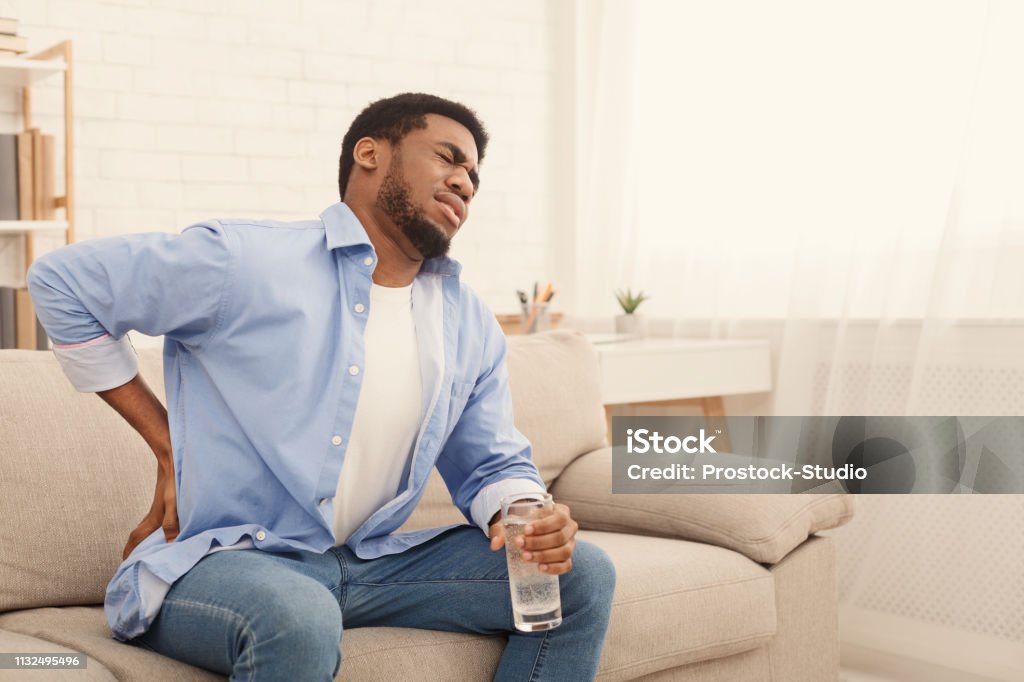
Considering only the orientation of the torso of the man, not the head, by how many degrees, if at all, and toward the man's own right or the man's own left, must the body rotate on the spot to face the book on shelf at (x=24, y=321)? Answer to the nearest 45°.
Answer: approximately 180°

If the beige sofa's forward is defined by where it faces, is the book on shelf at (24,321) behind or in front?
behind

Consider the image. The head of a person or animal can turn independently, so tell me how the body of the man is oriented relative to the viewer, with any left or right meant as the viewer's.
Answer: facing the viewer and to the right of the viewer

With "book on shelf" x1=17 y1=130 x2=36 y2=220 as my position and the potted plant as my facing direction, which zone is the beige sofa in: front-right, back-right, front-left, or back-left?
front-right

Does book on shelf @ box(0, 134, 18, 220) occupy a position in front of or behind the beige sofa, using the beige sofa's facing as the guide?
behind

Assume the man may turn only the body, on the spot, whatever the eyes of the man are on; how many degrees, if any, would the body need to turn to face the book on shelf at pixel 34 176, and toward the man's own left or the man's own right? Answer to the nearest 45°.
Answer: approximately 180°

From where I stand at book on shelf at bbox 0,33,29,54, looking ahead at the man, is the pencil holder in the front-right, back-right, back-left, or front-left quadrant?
front-left

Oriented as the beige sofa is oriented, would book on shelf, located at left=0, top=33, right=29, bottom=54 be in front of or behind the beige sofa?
behind

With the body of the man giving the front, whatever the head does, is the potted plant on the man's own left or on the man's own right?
on the man's own left

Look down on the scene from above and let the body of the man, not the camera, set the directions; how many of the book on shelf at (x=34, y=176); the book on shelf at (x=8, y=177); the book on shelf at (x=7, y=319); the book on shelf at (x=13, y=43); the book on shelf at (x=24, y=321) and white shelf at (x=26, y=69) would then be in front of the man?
0

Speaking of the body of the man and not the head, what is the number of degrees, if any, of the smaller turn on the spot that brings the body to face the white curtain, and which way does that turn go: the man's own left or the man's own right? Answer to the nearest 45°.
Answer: approximately 90° to the man's own left

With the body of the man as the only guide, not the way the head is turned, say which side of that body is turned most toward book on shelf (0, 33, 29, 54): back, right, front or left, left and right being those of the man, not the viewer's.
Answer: back
